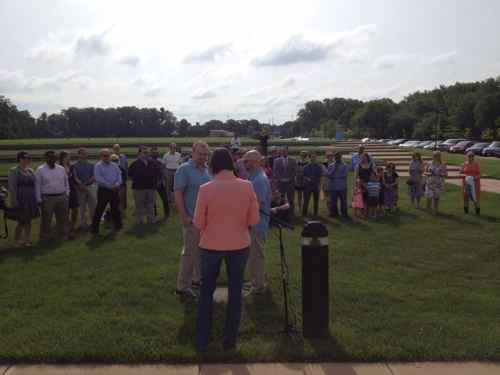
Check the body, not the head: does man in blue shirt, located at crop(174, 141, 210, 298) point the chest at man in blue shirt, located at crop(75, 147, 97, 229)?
no

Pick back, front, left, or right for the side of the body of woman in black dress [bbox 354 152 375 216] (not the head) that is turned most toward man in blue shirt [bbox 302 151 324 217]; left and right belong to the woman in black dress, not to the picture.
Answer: right

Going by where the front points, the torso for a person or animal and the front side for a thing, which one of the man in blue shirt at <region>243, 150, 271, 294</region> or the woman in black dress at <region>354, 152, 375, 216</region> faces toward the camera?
the woman in black dress

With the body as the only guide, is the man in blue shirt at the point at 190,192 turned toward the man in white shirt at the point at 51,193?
no

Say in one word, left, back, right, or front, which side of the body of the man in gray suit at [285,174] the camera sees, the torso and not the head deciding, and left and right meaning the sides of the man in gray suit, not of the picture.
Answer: front

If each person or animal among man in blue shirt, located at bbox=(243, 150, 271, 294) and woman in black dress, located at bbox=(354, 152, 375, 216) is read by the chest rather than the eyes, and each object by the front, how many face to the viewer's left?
1

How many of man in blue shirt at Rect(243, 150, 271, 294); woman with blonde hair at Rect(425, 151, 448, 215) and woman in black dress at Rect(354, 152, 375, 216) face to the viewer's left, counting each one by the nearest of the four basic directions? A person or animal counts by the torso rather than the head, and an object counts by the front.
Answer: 1

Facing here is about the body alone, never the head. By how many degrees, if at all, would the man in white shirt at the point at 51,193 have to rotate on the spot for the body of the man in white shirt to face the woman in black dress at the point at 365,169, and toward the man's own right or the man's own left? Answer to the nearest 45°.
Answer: approximately 90° to the man's own left

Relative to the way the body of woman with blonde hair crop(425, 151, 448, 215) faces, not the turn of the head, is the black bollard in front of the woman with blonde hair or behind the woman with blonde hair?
in front

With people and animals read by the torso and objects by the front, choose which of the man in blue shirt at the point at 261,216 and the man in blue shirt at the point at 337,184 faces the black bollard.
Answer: the man in blue shirt at the point at 337,184

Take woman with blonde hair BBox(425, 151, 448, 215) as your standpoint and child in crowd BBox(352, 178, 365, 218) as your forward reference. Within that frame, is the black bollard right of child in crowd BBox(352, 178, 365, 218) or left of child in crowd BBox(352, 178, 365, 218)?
left

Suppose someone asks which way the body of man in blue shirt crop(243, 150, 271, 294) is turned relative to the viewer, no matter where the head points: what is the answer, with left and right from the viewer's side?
facing to the left of the viewer

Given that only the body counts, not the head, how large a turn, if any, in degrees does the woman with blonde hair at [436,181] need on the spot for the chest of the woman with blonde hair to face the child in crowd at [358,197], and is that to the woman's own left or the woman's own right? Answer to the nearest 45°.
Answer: approximately 45° to the woman's own right

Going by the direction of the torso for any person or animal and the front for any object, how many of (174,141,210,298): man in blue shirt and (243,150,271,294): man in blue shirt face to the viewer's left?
1

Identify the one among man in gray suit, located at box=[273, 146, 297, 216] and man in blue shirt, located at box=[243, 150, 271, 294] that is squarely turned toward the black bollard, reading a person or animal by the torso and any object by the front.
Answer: the man in gray suit

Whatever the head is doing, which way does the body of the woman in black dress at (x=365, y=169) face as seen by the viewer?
toward the camera

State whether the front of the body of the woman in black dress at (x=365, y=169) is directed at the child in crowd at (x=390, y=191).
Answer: no

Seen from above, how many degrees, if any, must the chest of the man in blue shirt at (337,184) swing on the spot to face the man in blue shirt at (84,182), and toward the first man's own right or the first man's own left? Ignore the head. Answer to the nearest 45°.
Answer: approximately 45° to the first man's own right

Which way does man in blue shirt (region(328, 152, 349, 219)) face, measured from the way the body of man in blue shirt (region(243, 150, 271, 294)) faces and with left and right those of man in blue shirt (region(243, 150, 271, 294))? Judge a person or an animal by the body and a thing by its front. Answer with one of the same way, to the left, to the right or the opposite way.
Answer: to the left

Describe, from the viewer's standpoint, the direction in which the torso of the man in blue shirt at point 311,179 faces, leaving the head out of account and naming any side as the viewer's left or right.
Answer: facing the viewer

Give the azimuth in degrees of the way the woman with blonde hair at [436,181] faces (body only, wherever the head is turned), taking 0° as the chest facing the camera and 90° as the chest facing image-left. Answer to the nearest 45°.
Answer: approximately 0°
